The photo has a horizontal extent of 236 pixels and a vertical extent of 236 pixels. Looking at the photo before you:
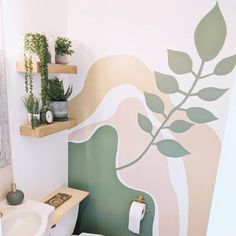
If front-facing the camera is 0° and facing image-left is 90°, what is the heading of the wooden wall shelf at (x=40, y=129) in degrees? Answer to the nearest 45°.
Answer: approximately 315°
